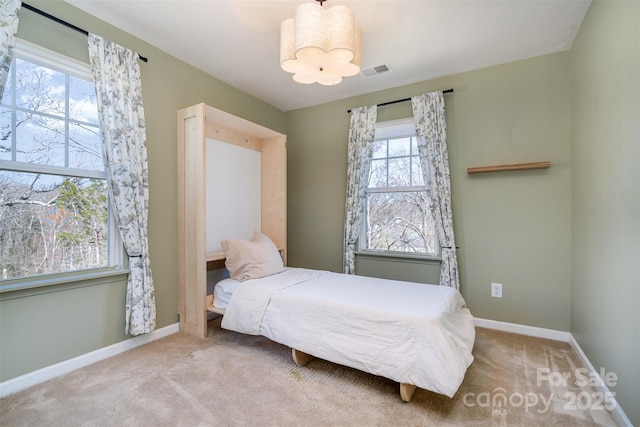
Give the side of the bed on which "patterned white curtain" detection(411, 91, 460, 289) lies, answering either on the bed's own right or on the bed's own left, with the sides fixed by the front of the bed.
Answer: on the bed's own left

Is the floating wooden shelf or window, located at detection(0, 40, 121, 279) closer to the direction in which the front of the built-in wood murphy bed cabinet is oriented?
the floating wooden shelf

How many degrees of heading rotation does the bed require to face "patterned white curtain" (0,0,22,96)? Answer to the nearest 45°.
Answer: approximately 135° to its right

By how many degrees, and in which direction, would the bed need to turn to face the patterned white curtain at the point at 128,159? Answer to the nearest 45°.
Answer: approximately 135° to its right

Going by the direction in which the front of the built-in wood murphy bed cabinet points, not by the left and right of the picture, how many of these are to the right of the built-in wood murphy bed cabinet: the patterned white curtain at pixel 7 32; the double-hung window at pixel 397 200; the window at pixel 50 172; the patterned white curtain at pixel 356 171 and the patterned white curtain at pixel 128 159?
3

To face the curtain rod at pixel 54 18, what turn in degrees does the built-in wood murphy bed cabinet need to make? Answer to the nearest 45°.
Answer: approximately 90° to its right

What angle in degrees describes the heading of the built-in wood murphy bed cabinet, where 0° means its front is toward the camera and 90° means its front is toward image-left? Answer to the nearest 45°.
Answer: approximately 315°

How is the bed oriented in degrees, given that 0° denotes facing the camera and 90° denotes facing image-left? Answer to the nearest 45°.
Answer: approximately 315°

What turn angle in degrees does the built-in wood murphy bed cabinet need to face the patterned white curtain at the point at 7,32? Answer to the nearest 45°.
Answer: approximately 90° to its right

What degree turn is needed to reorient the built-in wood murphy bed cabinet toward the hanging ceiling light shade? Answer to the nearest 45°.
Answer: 0° — it already faces it

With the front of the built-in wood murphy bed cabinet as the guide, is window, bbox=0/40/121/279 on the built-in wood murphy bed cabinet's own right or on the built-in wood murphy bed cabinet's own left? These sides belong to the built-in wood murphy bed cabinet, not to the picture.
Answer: on the built-in wood murphy bed cabinet's own right

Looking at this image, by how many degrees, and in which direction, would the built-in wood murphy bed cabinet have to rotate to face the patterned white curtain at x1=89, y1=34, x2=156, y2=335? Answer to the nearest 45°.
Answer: approximately 90° to its right
